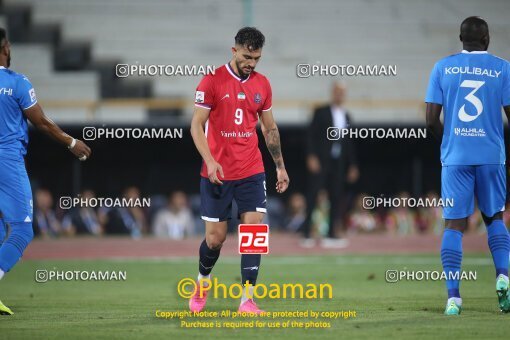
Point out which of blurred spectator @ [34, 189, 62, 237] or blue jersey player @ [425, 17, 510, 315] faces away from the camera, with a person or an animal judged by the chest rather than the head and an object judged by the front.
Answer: the blue jersey player

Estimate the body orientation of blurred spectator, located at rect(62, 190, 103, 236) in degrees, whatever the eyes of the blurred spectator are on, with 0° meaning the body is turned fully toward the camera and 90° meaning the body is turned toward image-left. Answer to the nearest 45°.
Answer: approximately 0°

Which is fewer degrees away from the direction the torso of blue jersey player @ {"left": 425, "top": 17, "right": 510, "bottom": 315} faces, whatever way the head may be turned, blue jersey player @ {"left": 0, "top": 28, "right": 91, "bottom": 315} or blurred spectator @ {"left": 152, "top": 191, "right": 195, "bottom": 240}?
the blurred spectator

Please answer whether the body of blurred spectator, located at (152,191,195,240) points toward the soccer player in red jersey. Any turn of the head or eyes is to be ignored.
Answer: yes

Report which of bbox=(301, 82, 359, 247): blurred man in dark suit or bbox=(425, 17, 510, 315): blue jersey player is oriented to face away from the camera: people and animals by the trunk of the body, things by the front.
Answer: the blue jersey player

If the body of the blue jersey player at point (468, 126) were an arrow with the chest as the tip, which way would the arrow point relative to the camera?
away from the camera

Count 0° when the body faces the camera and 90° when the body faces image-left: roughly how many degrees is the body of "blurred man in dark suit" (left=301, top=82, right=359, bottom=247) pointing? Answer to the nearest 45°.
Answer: approximately 315°

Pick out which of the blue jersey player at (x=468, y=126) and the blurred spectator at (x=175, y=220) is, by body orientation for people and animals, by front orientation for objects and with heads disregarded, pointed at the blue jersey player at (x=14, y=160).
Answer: the blurred spectator

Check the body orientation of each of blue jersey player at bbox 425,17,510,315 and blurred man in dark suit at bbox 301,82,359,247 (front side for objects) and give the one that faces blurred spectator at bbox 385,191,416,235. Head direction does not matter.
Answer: the blue jersey player
